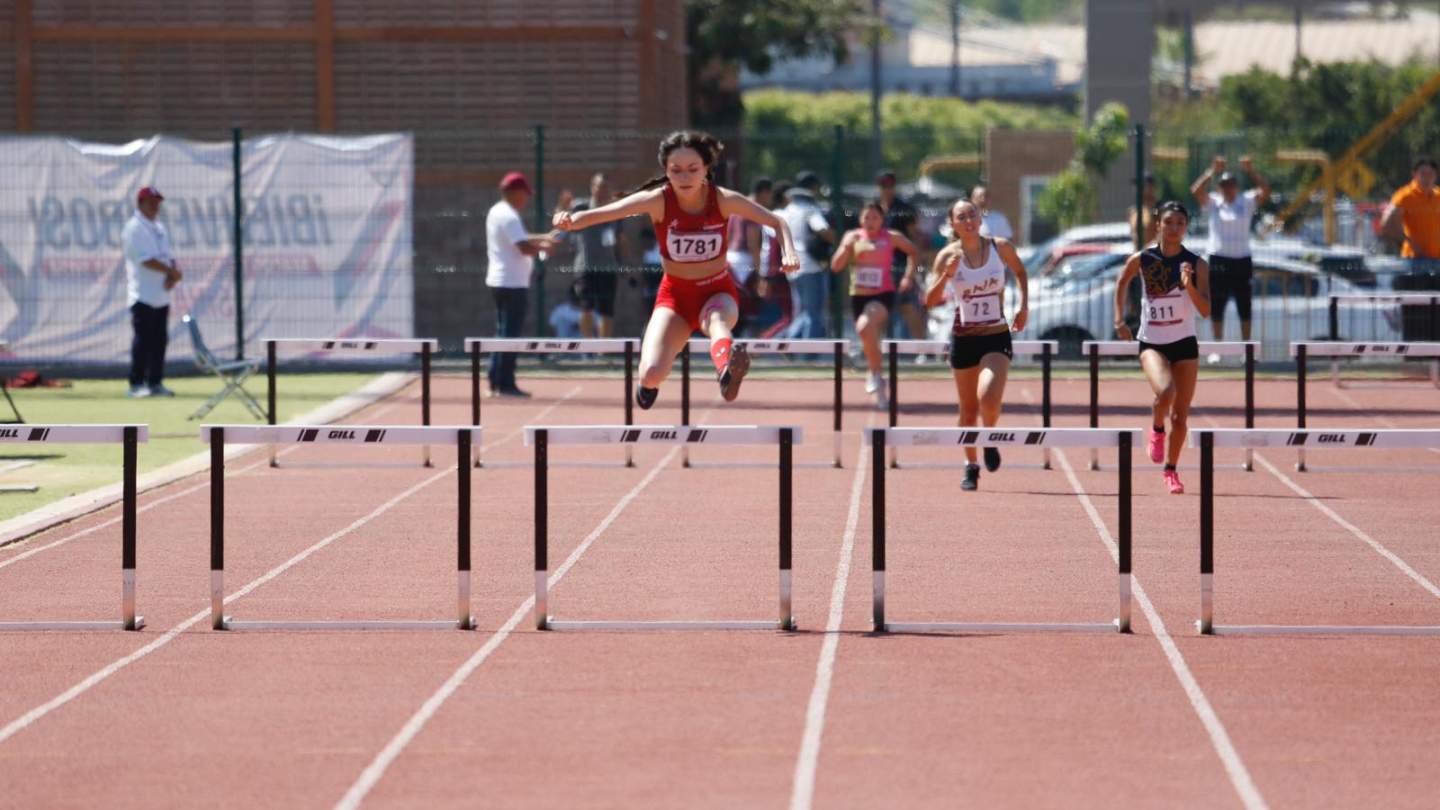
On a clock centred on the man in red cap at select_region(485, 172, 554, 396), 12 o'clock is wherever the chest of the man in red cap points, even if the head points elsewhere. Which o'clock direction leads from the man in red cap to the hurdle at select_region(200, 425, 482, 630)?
The hurdle is roughly at 3 o'clock from the man in red cap.

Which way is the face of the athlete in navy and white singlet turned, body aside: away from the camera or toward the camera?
toward the camera

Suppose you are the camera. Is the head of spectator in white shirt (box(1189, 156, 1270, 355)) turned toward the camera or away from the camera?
toward the camera

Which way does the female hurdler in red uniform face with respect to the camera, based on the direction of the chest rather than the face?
toward the camera

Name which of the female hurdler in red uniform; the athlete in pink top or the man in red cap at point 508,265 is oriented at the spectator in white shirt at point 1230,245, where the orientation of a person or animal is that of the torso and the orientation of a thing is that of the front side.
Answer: the man in red cap

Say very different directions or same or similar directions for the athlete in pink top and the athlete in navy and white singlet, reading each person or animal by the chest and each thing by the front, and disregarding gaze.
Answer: same or similar directions

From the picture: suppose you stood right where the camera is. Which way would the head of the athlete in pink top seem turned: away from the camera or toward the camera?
toward the camera

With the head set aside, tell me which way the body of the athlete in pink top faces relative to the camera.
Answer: toward the camera

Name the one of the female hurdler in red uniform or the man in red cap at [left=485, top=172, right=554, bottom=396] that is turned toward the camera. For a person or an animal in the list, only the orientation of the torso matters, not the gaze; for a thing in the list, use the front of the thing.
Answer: the female hurdler in red uniform

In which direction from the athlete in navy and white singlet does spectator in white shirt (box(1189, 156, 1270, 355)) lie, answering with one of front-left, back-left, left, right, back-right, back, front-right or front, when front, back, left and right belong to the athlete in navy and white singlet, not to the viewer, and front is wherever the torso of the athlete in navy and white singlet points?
back

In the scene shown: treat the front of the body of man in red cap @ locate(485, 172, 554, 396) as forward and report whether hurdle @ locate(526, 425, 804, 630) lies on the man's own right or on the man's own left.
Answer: on the man's own right

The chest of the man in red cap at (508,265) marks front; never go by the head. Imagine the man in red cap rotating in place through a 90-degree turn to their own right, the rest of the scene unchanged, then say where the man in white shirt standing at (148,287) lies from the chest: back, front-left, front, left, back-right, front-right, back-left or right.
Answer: right

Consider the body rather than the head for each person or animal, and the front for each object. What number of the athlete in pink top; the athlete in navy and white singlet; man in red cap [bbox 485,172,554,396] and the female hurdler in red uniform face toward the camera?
3

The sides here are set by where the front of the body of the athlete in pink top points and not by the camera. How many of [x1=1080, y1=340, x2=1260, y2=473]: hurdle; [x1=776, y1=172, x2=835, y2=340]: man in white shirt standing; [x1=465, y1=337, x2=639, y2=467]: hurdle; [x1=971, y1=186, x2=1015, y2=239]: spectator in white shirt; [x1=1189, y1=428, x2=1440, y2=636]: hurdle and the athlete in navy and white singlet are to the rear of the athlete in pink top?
2

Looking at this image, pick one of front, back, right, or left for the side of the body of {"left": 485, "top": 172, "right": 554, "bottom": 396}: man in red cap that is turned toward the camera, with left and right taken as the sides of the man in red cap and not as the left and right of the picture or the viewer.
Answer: right
